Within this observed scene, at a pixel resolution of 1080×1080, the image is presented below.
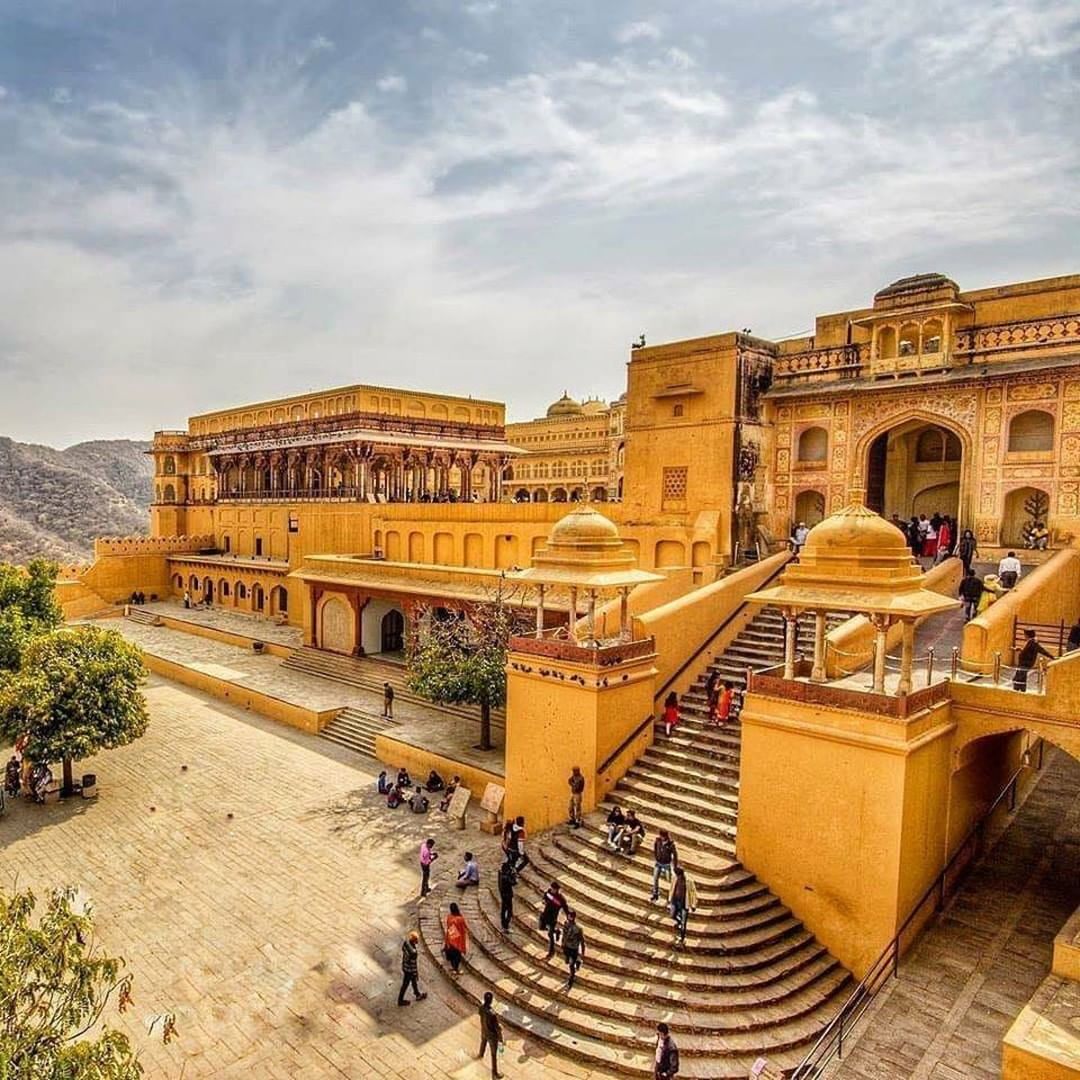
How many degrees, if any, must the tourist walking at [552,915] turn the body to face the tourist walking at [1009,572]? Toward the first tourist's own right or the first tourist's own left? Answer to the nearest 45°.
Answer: approximately 180°

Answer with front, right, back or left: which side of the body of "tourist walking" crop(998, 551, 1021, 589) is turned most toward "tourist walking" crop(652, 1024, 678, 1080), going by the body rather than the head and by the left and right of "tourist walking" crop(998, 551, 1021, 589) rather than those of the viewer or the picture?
back

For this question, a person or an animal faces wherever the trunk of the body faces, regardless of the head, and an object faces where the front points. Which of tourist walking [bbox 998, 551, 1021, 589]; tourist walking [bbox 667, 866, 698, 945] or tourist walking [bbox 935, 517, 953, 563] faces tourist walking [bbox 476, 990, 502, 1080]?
tourist walking [bbox 667, 866, 698, 945]

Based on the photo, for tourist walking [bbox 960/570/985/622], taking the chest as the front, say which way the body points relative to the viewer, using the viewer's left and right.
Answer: facing away from the viewer

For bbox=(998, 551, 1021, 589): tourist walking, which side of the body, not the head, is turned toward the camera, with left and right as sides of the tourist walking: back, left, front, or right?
back

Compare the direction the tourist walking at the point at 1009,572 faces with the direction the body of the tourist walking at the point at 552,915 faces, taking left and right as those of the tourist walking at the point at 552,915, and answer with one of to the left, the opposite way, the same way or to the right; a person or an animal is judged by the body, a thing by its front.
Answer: the opposite way

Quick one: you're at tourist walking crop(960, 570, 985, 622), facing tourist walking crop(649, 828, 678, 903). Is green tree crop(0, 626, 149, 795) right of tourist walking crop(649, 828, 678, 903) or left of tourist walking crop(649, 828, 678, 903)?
right
